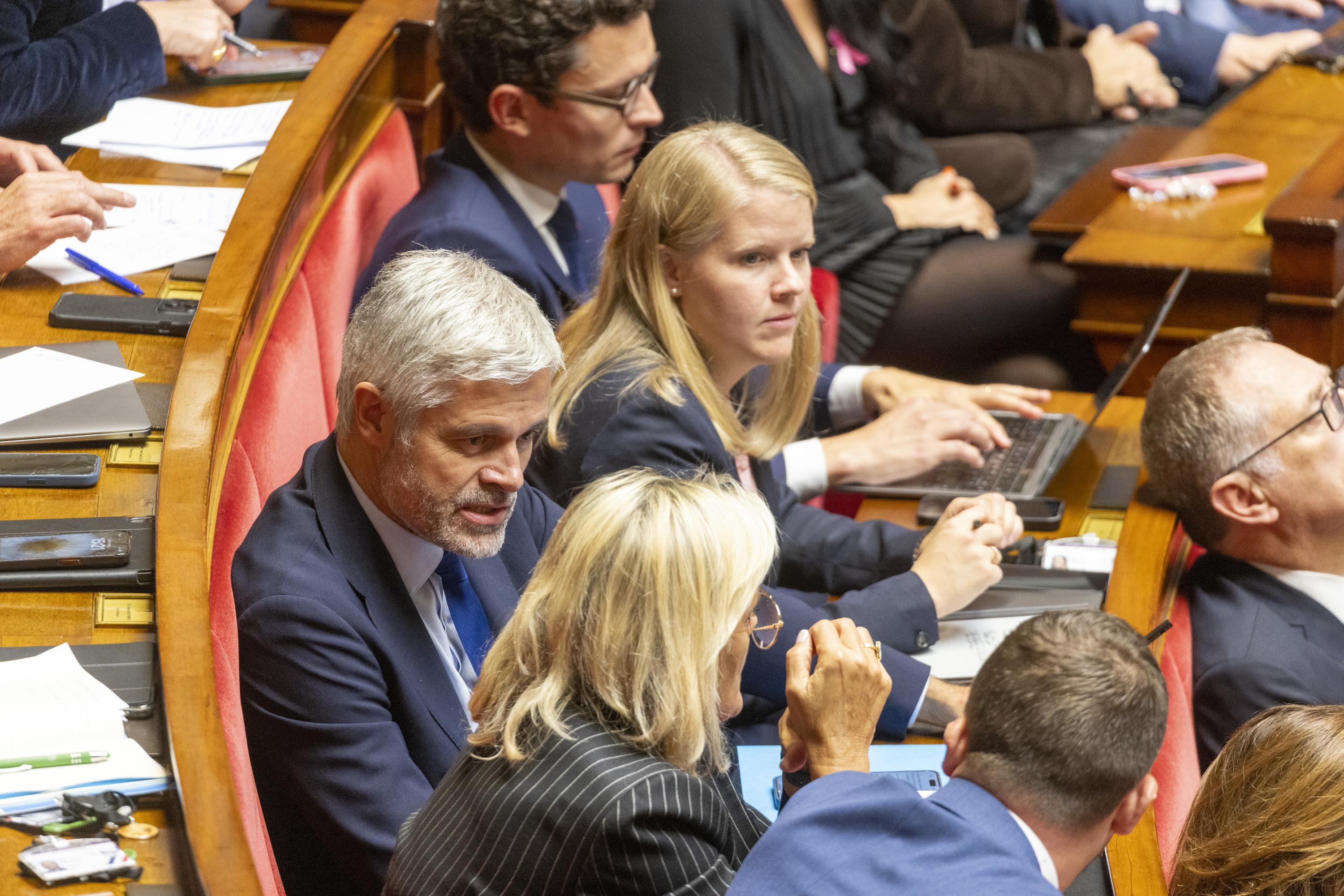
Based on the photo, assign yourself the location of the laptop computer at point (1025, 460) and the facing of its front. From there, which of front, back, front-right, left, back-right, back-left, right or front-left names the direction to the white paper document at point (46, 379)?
front-left

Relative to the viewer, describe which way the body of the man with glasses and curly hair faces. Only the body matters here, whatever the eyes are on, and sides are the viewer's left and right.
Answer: facing the viewer and to the right of the viewer

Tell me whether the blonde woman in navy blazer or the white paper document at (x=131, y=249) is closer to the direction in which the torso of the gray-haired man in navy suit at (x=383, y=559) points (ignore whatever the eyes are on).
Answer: the blonde woman in navy blazer

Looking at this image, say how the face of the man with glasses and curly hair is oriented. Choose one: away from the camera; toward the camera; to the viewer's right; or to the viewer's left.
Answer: to the viewer's right

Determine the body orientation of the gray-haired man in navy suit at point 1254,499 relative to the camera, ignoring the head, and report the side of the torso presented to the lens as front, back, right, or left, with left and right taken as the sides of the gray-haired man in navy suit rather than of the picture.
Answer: right

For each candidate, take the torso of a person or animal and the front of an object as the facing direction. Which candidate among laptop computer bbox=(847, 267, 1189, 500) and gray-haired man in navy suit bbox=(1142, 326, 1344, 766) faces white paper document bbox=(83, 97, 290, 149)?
the laptop computer

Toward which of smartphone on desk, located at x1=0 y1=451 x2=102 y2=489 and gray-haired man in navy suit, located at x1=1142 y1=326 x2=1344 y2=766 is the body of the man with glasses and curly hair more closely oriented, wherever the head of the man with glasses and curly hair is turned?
the gray-haired man in navy suit

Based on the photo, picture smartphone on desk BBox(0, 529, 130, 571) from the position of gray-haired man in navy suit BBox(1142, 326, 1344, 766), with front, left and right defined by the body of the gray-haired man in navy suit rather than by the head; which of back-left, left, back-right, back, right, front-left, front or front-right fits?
back-right

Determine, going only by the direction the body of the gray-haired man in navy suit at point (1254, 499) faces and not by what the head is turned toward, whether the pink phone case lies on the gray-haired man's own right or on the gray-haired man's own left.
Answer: on the gray-haired man's own left

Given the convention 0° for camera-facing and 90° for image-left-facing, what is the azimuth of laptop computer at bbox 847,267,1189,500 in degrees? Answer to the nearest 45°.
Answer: approximately 90°

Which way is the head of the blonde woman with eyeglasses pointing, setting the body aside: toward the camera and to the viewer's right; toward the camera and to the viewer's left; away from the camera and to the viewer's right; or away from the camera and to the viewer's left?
away from the camera and to the viewer's right
